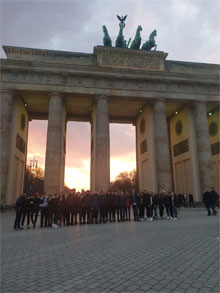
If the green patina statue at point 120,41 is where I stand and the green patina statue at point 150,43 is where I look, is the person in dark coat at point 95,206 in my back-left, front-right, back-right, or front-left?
back-right

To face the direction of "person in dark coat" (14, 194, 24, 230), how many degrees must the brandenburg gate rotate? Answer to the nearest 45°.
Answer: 0° — it already faces them

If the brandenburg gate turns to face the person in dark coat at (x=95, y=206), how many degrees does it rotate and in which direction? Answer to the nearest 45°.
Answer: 0° — it already faces them

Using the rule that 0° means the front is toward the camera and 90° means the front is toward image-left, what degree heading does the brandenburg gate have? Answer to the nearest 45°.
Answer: approximately 0°

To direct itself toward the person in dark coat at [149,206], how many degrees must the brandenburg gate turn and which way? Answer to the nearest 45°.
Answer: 0° — it already faces them
